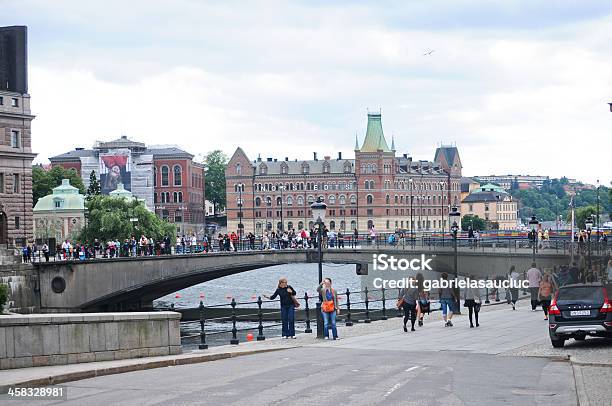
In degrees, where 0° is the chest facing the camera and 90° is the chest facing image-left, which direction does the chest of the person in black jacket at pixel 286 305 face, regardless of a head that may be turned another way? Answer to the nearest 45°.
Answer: approximately 0°

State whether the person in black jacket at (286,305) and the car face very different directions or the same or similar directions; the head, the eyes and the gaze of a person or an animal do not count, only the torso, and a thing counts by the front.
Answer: very different directions

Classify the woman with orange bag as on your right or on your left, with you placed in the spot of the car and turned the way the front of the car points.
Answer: on your left

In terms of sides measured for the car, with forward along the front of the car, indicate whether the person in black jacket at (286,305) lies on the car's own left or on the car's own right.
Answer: on the car's own left

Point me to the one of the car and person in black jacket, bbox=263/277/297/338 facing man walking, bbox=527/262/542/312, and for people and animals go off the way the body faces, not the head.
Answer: the car

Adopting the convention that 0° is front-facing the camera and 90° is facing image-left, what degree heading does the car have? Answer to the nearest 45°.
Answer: approximately 180°

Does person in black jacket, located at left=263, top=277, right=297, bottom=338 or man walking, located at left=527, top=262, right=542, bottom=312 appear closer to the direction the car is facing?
the man walking

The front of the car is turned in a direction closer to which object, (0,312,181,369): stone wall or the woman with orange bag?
the woman with orange bag

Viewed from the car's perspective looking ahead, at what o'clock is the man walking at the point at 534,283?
The man walking is roughly at 12 o'clock from the car.

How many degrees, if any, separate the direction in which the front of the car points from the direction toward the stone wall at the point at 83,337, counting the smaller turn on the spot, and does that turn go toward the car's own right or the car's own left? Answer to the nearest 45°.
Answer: approximately 135° to the car's own left

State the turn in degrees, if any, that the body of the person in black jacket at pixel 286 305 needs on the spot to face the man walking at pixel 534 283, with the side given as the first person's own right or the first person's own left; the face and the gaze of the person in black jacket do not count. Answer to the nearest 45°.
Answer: approximately 135° to the first person's own left

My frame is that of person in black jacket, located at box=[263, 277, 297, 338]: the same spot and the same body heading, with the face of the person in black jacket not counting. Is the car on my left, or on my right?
on my left
